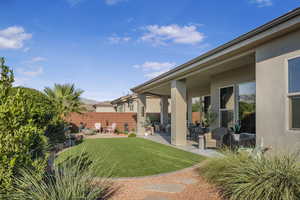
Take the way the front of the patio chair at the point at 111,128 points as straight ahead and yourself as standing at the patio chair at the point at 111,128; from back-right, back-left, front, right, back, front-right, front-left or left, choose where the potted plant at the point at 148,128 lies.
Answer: left

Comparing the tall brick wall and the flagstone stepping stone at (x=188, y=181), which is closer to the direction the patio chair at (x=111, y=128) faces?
the flagstone stepping stone

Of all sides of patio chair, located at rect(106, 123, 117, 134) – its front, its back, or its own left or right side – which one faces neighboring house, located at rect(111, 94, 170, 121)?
back

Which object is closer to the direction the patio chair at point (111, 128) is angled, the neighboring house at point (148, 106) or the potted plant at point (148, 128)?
the potted plant

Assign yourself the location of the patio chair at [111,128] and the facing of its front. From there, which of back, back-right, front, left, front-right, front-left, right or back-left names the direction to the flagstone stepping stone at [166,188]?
front-left

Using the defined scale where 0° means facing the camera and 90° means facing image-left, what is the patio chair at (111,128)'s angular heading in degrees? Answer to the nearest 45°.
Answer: approximately 45°

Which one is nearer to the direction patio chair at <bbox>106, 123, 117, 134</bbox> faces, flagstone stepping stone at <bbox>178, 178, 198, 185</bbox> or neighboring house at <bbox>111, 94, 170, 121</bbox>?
the flagstone stepping stone

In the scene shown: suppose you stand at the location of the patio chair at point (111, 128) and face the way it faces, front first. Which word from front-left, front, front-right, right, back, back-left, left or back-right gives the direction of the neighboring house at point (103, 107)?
back-right

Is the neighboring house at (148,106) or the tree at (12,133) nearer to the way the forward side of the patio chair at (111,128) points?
the tree
